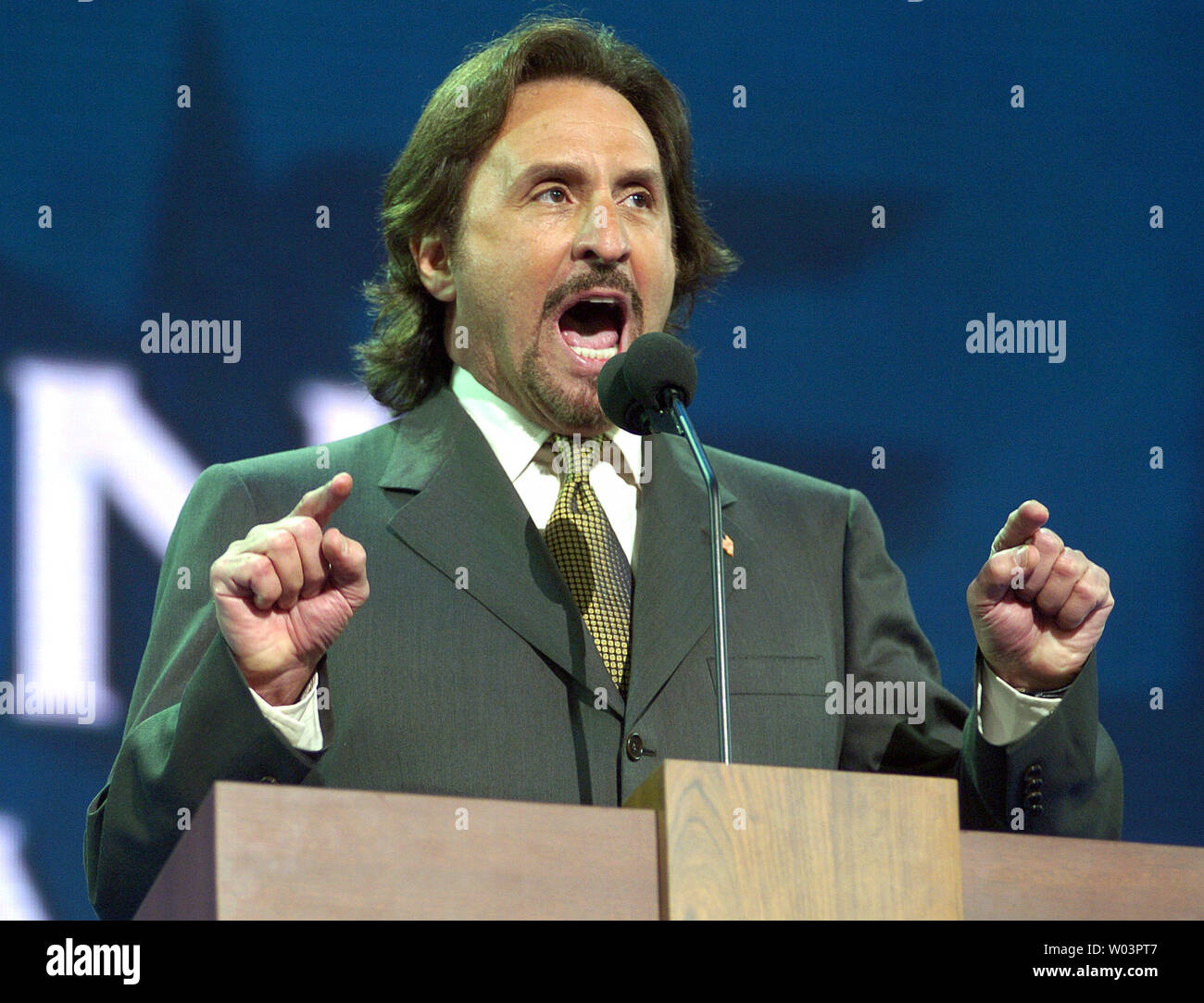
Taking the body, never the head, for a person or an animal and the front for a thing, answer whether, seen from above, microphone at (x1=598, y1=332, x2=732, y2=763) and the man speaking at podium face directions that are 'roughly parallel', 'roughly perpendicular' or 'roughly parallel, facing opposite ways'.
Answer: roughly parallel, facing opposite ways

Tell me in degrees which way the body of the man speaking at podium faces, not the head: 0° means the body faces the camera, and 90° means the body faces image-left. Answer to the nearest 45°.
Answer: approximately 315°

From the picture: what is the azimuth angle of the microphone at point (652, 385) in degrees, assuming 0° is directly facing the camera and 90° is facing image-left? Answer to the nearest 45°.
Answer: approximately 135°

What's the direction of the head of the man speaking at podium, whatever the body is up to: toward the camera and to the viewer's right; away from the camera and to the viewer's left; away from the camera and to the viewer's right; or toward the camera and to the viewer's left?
toward the camera and to the viewer's right

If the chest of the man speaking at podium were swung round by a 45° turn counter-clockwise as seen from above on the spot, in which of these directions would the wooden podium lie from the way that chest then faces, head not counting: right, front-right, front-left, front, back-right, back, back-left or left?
right
